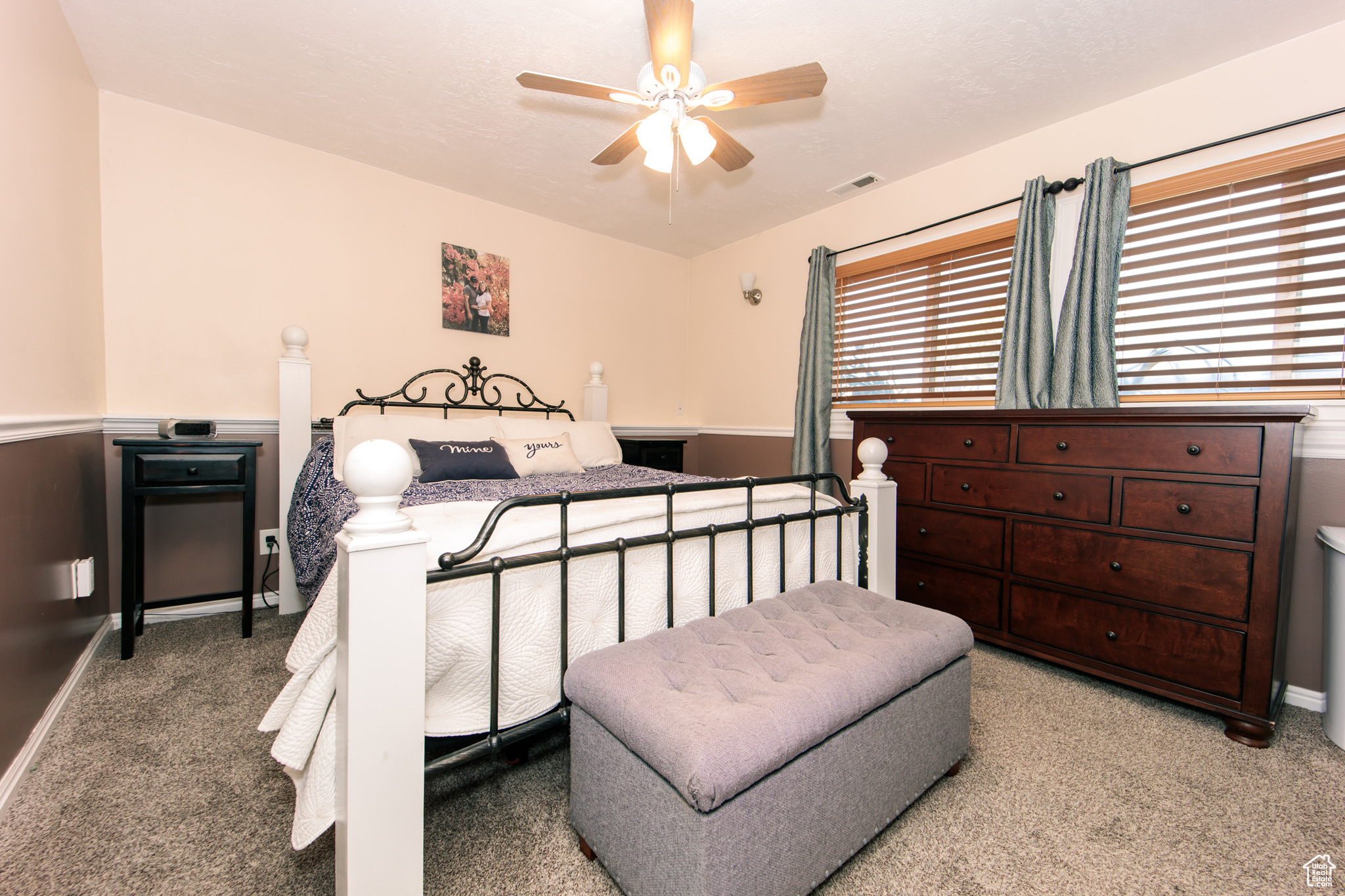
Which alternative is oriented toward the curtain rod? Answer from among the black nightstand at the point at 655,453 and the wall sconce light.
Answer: the black nightstand

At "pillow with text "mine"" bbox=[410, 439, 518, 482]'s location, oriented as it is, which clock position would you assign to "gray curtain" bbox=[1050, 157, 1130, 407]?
The gray curtain is roughly at 10 o'clock from the pillow with text "mine".

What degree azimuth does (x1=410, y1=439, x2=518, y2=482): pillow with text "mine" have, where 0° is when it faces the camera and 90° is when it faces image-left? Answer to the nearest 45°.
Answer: approximately 0°

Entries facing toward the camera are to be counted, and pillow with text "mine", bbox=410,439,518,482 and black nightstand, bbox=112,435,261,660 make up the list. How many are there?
2

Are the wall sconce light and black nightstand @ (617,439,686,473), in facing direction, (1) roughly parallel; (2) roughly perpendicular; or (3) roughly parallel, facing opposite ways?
roughly perpendicular

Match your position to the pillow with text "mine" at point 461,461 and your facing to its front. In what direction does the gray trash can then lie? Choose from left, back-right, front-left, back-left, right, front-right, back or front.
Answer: front-left

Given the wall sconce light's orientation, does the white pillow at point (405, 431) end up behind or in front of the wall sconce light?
in front

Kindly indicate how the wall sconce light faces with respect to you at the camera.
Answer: facing the viewer and to the left of the viewer

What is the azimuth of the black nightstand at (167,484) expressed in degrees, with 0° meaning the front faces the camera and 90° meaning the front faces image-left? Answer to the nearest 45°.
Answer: approximately 0°

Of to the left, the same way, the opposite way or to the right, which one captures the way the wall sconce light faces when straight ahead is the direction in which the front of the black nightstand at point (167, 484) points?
to the right

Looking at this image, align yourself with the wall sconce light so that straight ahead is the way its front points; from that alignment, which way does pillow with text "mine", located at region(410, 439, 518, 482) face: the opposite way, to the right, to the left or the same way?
to the left

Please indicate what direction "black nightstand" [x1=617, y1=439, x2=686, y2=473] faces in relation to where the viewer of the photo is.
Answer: facing the viewer and to the right of the viewer
